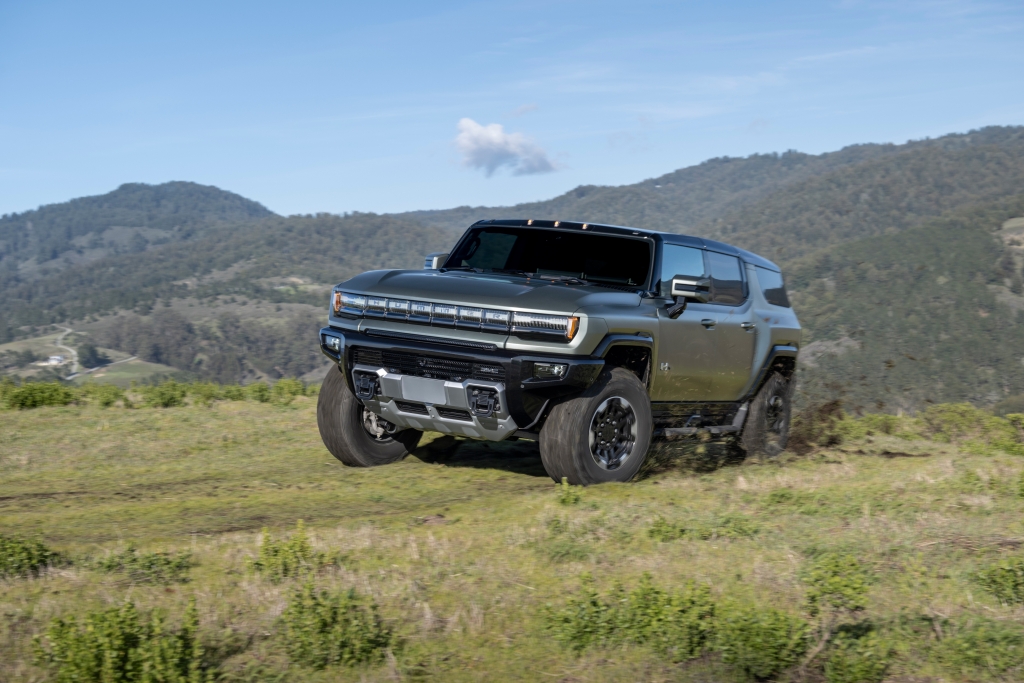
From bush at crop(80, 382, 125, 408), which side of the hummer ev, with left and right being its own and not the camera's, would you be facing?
right

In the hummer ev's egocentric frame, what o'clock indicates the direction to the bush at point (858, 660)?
The bush is roughly at 10 o'clock from the hummer ev.

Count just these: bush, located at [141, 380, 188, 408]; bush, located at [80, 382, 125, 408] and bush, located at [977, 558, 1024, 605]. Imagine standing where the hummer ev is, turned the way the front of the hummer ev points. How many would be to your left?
1

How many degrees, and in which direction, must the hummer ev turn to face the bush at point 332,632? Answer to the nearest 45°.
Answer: approximately 45° to its left

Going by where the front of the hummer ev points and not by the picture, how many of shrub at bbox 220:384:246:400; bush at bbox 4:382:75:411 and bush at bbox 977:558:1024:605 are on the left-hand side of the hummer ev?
1

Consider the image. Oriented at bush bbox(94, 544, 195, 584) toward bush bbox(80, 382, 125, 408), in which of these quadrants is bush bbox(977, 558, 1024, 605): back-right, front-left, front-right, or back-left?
back-right

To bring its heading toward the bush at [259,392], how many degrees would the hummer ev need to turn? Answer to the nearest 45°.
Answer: approximately 90° to its right

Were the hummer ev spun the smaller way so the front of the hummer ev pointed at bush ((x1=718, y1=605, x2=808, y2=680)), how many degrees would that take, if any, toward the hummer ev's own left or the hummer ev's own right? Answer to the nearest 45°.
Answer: approximately 45° to the hummer ev's own left

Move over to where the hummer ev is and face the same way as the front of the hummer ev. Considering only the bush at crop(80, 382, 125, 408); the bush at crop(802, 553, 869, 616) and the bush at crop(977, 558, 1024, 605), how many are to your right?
1

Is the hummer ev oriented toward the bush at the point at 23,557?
yes

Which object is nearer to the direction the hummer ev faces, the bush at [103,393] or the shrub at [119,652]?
the shrub

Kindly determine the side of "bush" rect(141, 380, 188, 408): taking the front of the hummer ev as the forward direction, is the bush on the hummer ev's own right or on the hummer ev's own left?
on the hummer ev's own right

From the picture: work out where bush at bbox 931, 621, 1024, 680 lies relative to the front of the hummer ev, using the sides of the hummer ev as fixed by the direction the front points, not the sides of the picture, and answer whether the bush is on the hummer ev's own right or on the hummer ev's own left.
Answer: on the hummer ev's own left

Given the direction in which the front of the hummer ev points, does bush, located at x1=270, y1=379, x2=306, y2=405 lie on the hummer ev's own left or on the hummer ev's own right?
on the hummer ev's own right

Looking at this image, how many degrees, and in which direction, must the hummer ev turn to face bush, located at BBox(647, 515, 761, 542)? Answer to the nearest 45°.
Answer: approximately 90° to its left

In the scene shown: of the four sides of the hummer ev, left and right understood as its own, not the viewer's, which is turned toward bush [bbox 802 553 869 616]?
left

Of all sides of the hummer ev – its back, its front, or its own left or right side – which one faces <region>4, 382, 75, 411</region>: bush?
right

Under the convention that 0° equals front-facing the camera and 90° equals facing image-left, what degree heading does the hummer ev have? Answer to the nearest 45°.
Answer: approximately 45°
